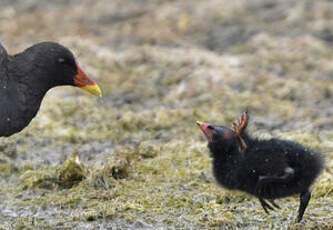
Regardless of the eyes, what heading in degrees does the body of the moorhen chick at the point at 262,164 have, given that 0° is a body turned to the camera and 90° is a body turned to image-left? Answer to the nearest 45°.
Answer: approximately 90°

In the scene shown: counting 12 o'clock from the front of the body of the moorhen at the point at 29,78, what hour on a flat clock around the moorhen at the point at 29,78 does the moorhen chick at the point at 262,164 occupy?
the moorhen chick at the point at 262,164 is roughly at 1 o'clock from the moorhen at the point at 29,78.

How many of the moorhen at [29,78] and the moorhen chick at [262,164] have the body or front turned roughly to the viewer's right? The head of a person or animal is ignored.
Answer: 1

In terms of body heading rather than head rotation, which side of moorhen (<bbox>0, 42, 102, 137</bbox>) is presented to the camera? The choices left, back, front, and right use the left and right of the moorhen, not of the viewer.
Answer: right

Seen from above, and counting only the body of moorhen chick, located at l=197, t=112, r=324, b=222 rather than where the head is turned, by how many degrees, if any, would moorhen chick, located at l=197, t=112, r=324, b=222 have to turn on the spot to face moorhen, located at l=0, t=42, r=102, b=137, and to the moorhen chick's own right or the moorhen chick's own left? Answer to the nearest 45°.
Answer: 0° — it already faces it

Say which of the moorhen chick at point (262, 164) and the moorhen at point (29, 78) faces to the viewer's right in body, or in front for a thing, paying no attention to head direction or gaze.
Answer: the moorhen at point (29, 78)

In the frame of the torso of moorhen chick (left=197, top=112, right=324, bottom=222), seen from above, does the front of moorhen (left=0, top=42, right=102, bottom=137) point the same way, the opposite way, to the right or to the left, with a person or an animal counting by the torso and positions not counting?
the opposite way
